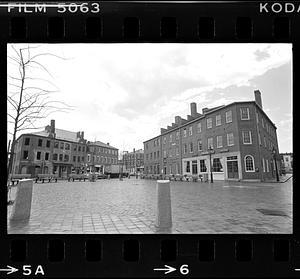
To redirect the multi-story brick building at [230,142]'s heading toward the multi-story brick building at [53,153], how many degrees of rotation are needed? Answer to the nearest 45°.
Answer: approximately 45° to its right

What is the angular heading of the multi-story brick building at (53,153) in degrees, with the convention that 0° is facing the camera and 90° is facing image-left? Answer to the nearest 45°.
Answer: approximately 315°

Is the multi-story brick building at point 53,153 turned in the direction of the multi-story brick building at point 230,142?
yes

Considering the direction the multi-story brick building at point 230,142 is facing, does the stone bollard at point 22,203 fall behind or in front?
in front

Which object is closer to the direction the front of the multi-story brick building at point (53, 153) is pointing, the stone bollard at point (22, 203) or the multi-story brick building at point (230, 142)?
the multi-story brick building

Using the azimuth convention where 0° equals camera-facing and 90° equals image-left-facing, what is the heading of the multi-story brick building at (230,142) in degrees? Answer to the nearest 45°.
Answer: approximately 45°

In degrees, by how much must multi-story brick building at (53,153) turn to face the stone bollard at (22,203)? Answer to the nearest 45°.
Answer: approximately 45° to its right

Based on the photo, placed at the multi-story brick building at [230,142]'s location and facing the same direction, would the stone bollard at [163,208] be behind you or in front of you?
in front
